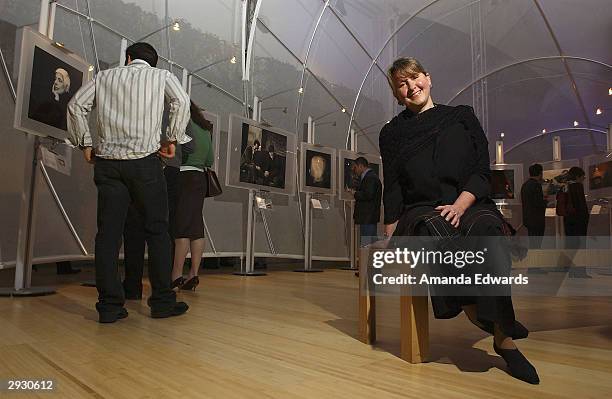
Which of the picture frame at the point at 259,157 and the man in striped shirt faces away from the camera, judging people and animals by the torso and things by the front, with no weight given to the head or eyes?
the man in striped shirt

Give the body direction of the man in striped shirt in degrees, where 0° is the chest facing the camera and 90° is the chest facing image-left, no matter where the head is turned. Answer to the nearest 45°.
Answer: approximately 180°

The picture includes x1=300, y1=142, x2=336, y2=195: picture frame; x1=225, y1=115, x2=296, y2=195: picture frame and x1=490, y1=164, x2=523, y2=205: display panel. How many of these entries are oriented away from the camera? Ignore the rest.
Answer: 0

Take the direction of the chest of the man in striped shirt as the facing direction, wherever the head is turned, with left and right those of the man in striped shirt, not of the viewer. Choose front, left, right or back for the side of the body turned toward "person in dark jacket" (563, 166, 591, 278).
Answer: right

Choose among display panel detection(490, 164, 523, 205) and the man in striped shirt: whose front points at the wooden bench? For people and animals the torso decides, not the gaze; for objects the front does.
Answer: the display panel

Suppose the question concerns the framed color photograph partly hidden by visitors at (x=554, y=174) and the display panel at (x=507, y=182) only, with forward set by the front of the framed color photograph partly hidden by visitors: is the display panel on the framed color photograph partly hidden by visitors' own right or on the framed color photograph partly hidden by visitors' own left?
on the framed color photograph partly hidden by visitors' own right

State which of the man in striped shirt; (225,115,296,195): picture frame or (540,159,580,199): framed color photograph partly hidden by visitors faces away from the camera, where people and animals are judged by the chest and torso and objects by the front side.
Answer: the man in striped shirt

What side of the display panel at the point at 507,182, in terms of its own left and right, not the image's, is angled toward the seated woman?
front

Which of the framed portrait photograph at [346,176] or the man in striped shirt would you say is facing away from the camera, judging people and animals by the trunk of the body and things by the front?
the man in striped shirt

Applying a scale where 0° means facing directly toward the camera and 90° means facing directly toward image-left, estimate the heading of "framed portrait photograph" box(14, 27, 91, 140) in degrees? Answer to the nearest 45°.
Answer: approximately 315°

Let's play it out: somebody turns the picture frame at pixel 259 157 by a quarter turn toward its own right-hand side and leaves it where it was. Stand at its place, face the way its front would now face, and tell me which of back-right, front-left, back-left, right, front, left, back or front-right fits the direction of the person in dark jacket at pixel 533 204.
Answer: back-left

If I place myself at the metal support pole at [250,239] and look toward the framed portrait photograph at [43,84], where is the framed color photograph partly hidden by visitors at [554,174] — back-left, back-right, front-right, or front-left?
back-left
